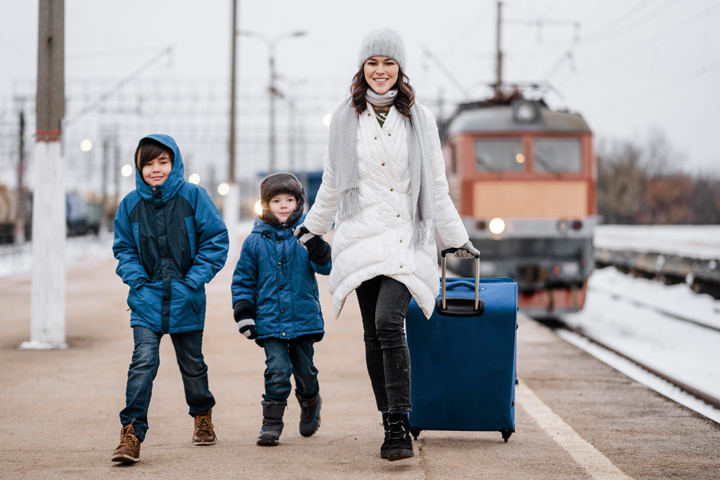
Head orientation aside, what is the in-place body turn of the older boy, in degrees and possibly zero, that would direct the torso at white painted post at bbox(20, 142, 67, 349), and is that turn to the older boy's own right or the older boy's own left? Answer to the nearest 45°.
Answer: approximately 180°

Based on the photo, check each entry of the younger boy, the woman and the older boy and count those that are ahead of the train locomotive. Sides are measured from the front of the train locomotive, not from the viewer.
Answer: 3

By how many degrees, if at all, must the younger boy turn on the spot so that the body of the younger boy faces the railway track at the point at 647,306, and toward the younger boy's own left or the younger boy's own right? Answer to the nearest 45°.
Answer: approximately 135° to the younger boy's own left

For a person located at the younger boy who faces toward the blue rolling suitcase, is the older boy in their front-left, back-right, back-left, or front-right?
back-right

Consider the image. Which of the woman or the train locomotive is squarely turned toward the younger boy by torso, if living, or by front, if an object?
the train locomotive

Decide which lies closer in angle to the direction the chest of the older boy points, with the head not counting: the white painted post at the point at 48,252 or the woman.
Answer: the woman

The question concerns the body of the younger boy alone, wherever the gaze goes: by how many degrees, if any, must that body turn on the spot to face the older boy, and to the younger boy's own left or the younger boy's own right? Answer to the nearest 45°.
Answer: approximately 90° to the younger boy's own right

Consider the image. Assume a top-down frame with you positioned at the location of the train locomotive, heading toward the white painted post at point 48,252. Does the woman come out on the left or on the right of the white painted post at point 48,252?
left

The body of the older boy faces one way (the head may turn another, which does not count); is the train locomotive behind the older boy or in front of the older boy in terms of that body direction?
behind
